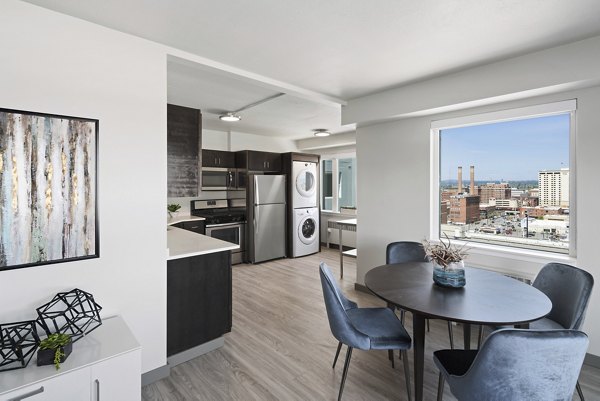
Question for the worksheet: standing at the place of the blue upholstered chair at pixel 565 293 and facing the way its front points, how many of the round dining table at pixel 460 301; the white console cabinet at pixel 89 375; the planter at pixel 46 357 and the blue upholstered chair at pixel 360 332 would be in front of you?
4

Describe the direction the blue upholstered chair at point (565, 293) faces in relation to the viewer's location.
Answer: facing the viewer and to the left of the viewer

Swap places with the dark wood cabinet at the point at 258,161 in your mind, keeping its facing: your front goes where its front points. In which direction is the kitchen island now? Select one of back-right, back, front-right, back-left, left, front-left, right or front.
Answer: front-right

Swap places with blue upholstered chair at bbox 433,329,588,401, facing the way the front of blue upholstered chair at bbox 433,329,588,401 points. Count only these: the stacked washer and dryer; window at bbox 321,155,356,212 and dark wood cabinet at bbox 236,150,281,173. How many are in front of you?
3

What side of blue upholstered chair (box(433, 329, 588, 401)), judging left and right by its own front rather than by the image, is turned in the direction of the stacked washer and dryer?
front

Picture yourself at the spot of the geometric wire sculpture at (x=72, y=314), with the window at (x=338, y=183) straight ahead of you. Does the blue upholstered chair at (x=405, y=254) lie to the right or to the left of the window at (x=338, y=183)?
right

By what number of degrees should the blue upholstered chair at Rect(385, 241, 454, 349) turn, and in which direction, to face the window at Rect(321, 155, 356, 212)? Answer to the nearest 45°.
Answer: approximately 180°

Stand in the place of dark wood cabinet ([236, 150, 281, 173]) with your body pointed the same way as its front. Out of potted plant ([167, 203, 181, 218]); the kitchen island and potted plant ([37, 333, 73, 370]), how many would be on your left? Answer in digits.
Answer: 0

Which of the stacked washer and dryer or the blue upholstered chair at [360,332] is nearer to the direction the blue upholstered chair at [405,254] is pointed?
the blue upholstered chair

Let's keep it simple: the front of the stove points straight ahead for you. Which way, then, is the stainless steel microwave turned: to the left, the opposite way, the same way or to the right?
the same way

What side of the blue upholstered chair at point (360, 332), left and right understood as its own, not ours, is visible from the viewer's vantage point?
right

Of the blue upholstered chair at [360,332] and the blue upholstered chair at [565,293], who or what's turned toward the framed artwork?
the blue upholstered chair at [565,293]

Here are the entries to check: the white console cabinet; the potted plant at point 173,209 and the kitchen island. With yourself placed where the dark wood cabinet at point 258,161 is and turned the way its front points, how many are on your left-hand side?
0

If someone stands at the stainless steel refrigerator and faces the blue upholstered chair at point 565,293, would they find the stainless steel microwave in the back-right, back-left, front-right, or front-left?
back-right

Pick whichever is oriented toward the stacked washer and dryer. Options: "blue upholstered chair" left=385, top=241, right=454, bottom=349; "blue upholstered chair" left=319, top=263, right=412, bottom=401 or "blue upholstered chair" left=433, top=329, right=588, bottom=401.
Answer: "blue upholstered chair" left=433, top=329, right=588, bottom=401
